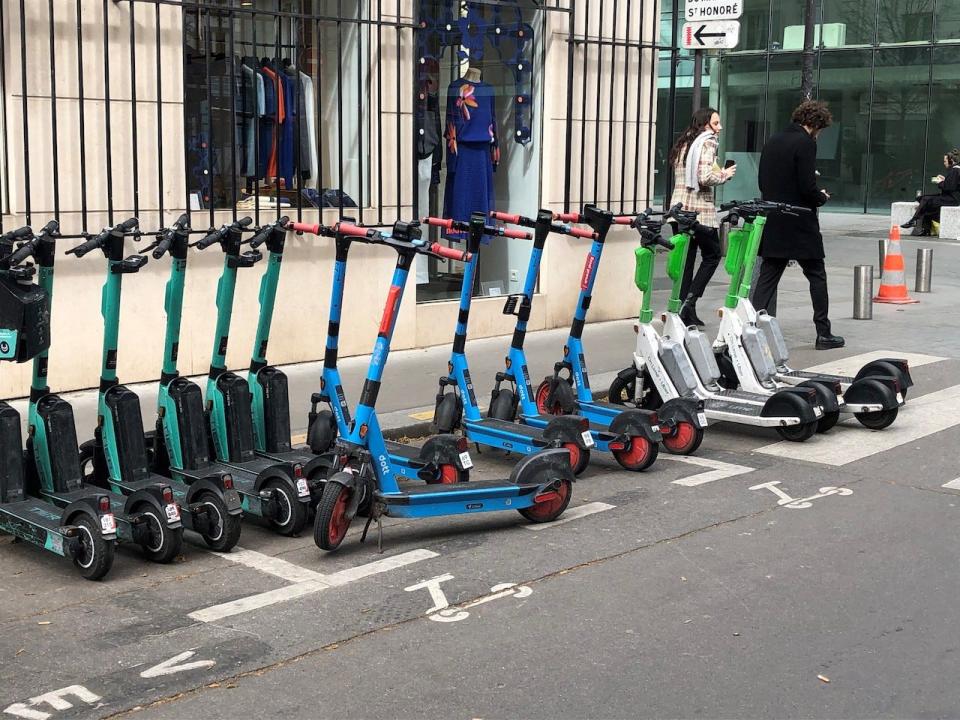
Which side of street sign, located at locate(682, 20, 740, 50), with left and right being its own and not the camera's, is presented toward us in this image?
front

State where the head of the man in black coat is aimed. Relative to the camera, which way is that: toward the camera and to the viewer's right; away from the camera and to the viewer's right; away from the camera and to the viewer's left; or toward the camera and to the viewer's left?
away from the camera and to the viewer's right

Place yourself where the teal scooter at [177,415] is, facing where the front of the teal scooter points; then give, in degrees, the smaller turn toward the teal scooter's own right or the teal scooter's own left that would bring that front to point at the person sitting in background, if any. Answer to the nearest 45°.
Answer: approximately 90° to the teal scooter's own right

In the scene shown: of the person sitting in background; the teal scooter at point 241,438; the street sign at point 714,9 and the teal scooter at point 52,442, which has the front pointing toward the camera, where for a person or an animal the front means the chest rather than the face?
the street sign

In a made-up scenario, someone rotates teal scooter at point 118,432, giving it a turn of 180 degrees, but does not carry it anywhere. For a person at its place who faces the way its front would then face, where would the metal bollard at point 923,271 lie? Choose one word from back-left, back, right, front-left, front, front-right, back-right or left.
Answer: left

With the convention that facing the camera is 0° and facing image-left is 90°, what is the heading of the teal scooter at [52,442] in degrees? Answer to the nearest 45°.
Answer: approximately 135°

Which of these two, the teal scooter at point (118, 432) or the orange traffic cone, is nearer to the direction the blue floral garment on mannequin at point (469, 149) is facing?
the teal scooter

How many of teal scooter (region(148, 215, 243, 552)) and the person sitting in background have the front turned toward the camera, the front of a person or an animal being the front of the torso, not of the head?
0

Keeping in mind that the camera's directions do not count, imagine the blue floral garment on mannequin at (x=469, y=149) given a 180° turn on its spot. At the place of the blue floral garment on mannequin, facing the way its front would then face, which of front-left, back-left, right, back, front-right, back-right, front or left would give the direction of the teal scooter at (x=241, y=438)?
back

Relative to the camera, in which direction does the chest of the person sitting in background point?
to the viewer's left

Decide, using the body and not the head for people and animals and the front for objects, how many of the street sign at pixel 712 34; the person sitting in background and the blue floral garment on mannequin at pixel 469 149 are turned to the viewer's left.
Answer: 1

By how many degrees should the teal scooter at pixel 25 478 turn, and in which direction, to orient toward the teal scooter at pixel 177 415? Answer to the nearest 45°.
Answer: approximately 90° to its right

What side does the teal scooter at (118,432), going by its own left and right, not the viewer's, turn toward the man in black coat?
right

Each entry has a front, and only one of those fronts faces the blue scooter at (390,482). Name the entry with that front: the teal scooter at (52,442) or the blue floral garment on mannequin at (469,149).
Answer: the blue floral garment on mannequin

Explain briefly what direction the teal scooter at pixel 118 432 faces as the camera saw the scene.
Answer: facing away from the viewer and to the left of the viewer

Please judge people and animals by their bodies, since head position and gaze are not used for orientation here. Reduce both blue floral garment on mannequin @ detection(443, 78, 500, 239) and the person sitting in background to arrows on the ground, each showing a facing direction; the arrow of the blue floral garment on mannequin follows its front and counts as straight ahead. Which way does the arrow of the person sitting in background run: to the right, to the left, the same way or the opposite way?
to the right

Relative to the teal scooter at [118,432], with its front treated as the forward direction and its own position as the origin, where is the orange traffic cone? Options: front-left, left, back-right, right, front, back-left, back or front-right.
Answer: right
